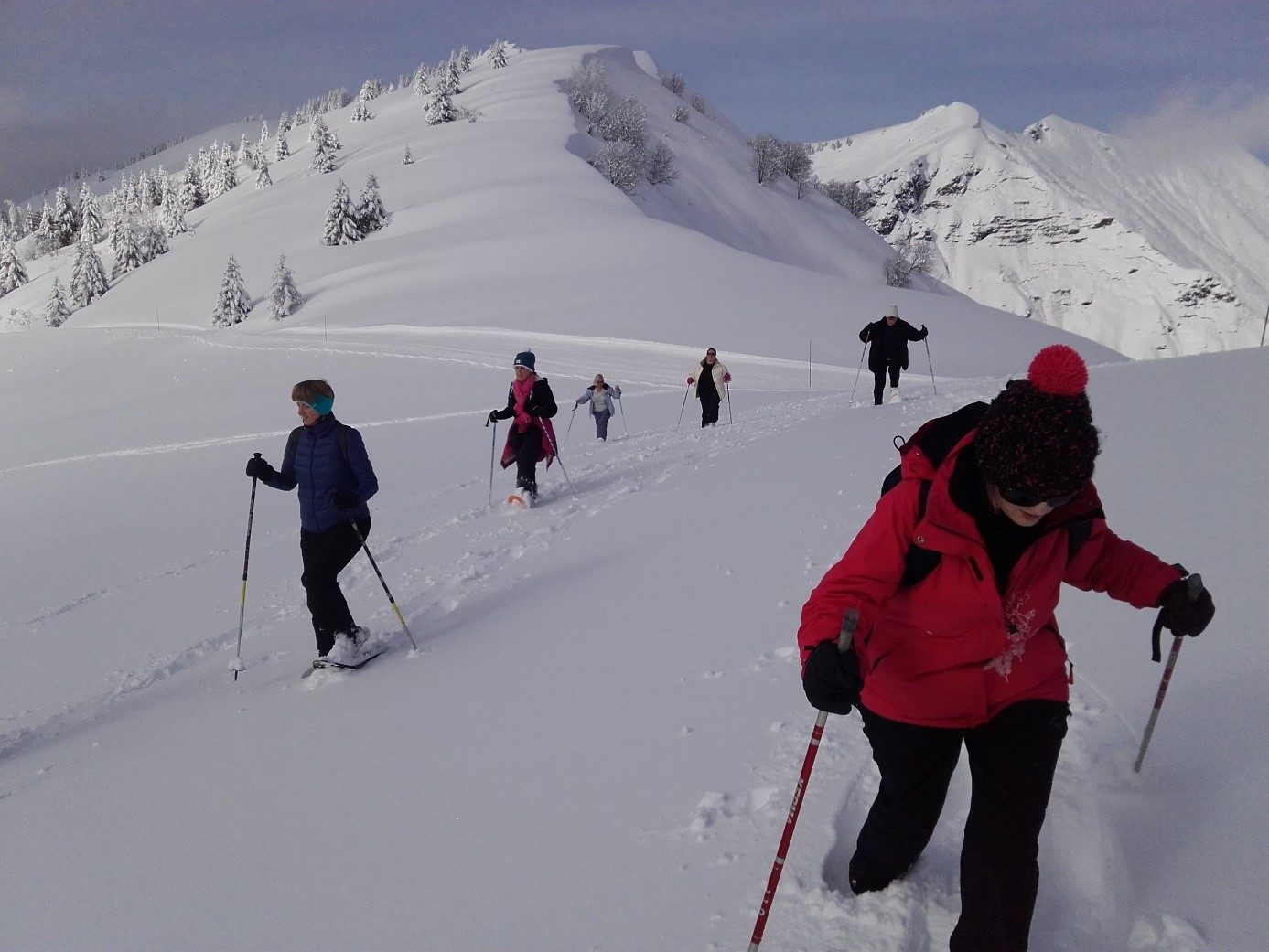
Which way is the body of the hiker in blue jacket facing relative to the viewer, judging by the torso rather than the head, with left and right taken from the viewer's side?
facing the viewer and to the left of the viewer

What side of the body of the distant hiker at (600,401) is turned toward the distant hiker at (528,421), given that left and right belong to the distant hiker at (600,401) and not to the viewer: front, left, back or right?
front

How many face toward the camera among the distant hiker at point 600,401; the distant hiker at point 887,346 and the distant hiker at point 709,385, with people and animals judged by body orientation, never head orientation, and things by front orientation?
3

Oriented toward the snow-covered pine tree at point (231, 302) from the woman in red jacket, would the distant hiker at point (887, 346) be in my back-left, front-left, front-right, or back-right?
front-right

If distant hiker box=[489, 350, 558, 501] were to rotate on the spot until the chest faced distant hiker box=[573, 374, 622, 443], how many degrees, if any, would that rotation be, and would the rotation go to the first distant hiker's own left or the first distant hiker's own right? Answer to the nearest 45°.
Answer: approximately 135° to the first distant hiker's own right

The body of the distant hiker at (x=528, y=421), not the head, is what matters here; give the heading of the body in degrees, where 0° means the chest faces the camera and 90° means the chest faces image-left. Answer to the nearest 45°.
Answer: approximately 45°

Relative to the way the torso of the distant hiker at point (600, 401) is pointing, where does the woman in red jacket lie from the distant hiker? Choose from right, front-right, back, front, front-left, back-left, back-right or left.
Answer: front

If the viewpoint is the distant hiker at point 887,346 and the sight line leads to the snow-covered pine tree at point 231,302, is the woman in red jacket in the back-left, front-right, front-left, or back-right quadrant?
back-left

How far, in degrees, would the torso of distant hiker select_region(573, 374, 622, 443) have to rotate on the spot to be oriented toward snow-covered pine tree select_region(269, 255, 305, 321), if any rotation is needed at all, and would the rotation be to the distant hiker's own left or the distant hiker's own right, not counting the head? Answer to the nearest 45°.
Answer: approximately 135° to the distant hiker's own right

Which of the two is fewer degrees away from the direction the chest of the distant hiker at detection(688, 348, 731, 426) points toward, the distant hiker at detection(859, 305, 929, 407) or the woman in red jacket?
the woman in red jacket

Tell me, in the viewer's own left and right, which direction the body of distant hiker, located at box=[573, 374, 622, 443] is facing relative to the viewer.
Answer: facing the viewer

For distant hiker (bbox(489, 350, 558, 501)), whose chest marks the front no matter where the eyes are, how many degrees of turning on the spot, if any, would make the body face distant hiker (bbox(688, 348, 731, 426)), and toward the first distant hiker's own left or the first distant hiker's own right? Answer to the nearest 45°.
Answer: approximately 180°

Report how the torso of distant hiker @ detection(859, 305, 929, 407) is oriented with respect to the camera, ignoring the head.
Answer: toward the camera

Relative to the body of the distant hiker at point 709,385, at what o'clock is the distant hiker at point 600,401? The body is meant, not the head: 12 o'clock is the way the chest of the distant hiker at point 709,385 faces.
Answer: the distant hiker at point 600,401 is roughly at 2 o'clock from the distant hiker at point 709,385.

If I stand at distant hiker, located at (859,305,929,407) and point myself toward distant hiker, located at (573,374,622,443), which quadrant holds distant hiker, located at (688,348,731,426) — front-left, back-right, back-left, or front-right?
front-right

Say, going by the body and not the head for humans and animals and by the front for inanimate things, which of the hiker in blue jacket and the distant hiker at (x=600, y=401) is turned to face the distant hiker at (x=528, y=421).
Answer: the distant hiker at (x=600, y=401)

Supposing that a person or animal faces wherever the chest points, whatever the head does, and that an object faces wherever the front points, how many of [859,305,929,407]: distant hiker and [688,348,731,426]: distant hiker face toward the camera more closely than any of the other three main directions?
2
